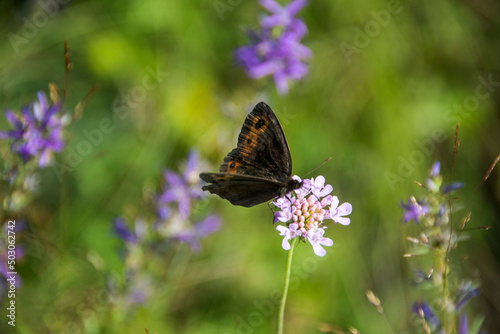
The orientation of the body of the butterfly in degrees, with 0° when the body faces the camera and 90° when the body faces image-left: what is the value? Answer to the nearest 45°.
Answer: approximately 270°

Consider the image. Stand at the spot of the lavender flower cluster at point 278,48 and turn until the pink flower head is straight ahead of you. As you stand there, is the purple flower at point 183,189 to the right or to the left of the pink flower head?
right

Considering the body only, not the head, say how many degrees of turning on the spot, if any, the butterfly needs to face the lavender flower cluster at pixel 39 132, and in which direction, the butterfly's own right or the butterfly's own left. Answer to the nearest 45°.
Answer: approximately 180°

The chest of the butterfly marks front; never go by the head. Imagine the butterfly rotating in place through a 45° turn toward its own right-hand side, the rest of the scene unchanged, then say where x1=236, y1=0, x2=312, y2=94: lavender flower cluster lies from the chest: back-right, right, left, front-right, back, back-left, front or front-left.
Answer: back-left
